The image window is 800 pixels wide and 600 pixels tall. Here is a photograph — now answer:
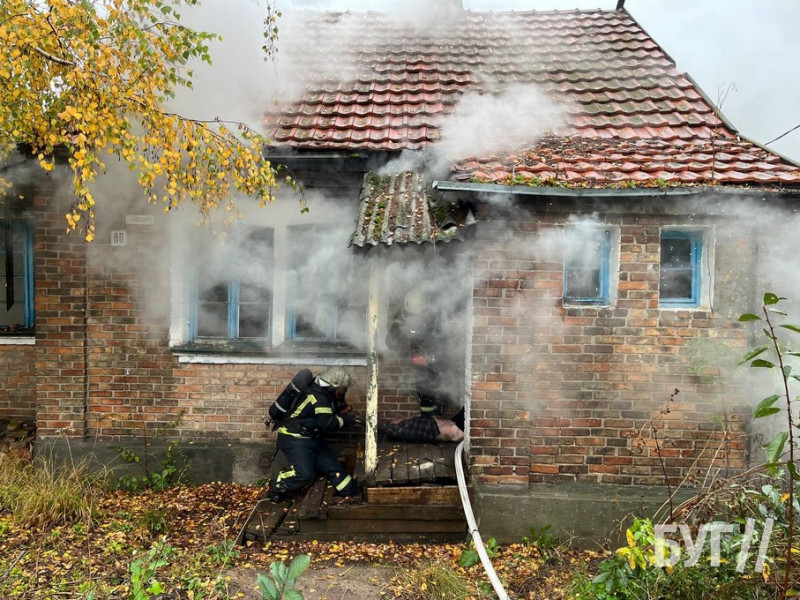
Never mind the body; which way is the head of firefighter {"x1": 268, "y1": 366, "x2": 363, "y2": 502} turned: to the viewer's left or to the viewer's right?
to the viewer's right

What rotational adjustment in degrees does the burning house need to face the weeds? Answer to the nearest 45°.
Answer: approximately 45° to its right

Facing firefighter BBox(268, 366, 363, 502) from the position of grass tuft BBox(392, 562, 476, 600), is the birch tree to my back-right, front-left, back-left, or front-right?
front-left

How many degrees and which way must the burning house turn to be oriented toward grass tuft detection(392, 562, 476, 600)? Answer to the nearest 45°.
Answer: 0° — it already faces it

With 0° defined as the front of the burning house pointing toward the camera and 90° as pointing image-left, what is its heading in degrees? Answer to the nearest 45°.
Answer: approximately 0°

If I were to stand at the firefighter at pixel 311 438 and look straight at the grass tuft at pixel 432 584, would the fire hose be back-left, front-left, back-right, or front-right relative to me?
front-left

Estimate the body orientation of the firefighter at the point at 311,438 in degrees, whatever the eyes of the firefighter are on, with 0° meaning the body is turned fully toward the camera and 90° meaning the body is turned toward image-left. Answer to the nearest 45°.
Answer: approximately 270°

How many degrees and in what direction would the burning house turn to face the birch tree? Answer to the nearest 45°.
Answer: approximately 45° to its right
